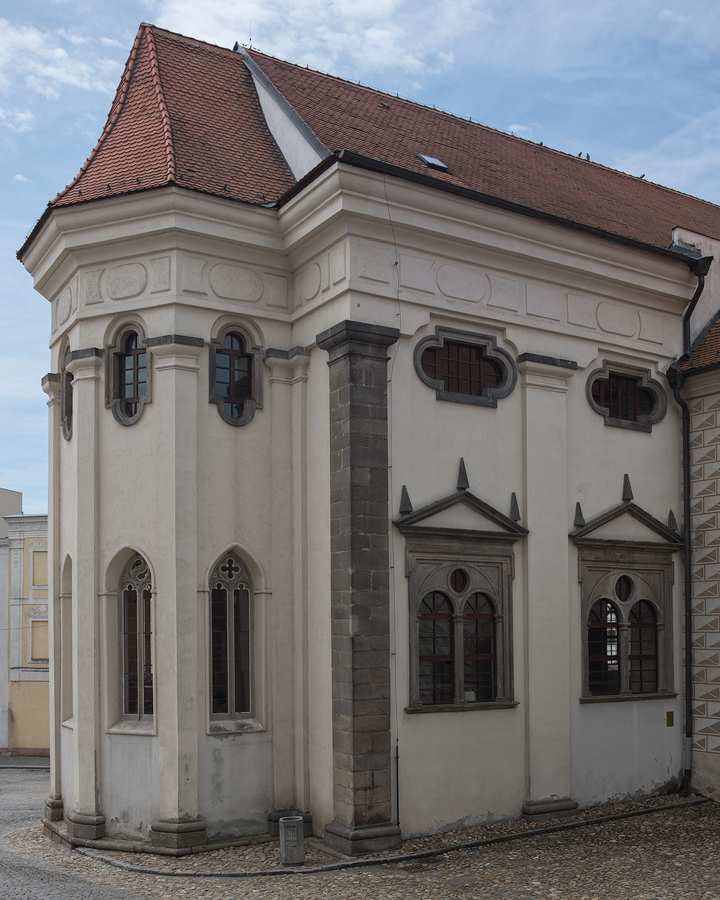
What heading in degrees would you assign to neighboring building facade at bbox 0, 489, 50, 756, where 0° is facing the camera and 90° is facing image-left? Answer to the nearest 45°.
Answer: approximately 0°
